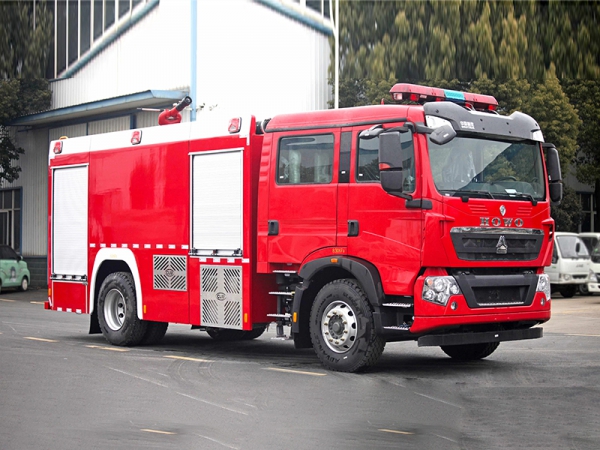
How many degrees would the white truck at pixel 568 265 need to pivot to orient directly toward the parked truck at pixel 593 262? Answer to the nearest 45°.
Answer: approximately 45° to its left

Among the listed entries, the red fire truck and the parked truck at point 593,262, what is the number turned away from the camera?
0

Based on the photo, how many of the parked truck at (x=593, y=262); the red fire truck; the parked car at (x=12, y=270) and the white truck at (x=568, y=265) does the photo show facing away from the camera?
0

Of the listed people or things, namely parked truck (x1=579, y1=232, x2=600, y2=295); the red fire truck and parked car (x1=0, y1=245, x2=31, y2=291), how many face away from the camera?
0

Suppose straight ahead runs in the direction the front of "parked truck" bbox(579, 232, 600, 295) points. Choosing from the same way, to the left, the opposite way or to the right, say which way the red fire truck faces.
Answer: the same way

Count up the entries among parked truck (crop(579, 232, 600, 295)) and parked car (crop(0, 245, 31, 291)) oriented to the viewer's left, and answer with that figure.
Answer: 0

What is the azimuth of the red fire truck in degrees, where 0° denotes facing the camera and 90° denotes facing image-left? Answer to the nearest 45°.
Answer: approximately 315°

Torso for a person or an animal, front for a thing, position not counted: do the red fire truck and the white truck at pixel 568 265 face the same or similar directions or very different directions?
same or similar directions

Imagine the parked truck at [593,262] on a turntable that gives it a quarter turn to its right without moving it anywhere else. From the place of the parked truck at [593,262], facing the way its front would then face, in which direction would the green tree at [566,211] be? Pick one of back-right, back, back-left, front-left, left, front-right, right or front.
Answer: back-right

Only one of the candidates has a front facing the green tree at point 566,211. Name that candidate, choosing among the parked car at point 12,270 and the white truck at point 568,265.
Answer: the parked car
